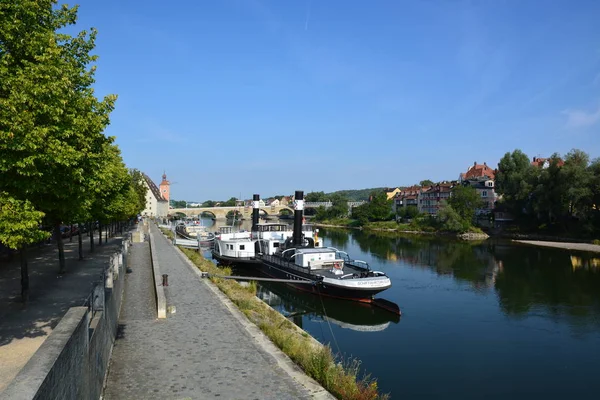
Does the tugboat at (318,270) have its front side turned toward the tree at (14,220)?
no

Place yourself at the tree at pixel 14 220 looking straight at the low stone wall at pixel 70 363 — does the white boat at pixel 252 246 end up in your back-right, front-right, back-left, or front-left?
back-left

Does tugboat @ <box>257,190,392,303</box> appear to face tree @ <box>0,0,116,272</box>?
no

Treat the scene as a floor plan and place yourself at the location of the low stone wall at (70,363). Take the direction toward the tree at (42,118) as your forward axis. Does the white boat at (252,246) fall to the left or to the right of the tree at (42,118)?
right

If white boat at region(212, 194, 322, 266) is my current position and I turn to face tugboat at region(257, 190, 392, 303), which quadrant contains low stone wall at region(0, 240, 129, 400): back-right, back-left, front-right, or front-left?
front-right

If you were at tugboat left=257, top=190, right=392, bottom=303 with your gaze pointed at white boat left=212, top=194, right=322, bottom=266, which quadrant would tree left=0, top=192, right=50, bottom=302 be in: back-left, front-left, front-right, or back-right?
back-left
